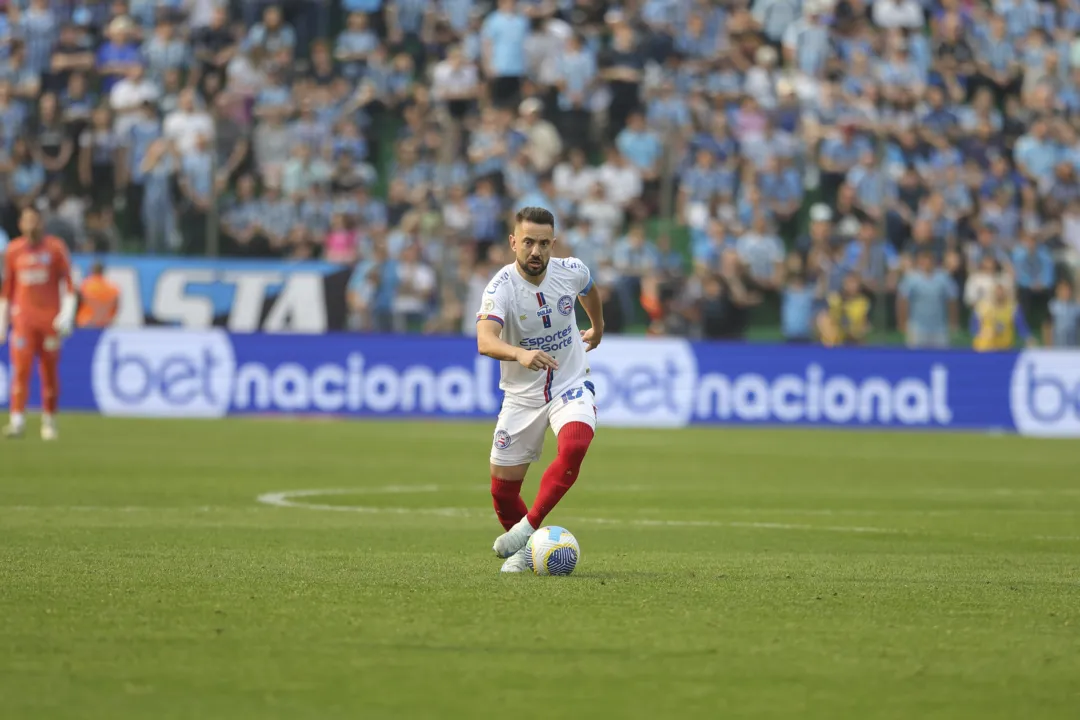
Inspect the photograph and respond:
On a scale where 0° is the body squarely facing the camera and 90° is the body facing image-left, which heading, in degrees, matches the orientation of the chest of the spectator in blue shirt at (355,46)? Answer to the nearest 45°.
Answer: approximately 0°

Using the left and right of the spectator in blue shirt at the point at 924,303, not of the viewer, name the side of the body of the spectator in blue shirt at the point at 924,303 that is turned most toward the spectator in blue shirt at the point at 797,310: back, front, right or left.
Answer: right

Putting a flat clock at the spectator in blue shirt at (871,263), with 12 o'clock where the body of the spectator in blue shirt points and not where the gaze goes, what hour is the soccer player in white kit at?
The soccer player in white kit is roughly at 12 o'clock from the spectator in blue shirt.

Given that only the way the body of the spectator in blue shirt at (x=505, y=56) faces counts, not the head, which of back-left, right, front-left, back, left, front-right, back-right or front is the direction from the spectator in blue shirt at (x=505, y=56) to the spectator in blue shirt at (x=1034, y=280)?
left

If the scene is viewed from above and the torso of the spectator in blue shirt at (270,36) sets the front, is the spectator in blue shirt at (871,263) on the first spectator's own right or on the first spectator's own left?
on the first spectator's own left

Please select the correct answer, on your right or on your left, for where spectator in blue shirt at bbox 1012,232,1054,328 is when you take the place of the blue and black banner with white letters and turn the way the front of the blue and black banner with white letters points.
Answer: on your left
